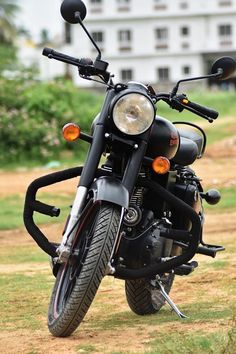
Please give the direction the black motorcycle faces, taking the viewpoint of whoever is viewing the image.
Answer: facing the viewer and to the left of the viewer

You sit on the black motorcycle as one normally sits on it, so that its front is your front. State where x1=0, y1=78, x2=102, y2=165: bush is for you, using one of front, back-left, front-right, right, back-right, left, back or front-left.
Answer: back-right
